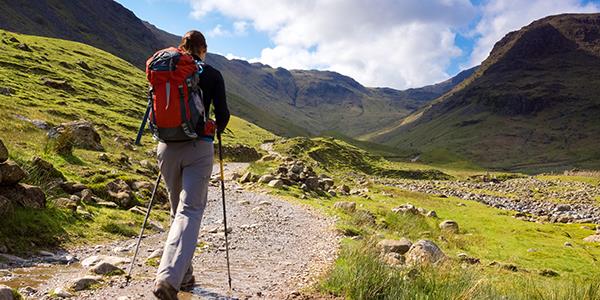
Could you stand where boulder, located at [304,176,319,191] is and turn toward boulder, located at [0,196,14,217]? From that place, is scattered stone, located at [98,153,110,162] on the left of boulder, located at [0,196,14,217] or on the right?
right

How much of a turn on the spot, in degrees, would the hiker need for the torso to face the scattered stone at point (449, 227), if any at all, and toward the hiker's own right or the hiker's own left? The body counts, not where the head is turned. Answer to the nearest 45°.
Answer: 0° — they already face it

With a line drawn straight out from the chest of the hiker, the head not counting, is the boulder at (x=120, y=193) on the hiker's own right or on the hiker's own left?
on the hiker's own left

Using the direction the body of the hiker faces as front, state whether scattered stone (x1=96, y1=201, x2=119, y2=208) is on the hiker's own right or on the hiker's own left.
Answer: on the hiker's own left

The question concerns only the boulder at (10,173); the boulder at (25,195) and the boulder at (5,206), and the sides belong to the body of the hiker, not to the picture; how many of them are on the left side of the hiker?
3

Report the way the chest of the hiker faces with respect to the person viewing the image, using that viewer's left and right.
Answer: facing away from the viewer and to the right of the viewer

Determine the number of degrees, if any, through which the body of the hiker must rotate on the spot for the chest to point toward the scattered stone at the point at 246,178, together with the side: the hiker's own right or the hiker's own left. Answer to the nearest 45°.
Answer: approximately 45° to the hiker's own left

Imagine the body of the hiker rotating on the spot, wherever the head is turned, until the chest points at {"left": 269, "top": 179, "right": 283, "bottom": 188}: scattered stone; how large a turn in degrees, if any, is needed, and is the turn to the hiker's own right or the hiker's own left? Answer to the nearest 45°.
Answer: approximately 45° to the hiker's own left
